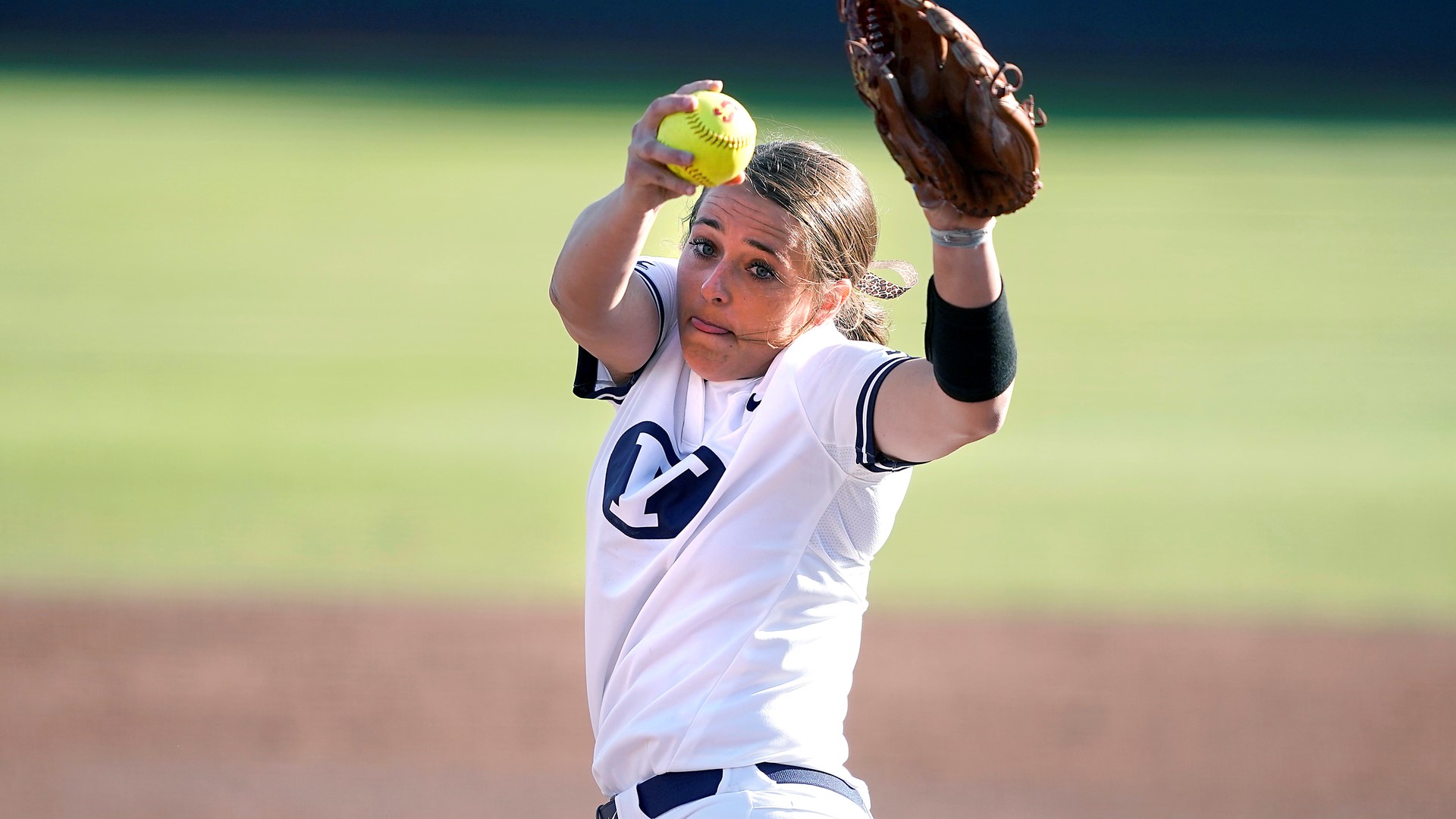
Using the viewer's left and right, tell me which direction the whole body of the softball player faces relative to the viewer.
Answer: facing the viewer and to the left of the viewer
